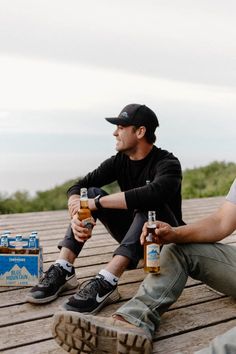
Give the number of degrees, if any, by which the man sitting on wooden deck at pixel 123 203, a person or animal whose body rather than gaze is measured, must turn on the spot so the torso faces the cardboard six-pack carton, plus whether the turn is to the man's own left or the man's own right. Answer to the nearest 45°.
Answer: approximately 45° to the man's own right
